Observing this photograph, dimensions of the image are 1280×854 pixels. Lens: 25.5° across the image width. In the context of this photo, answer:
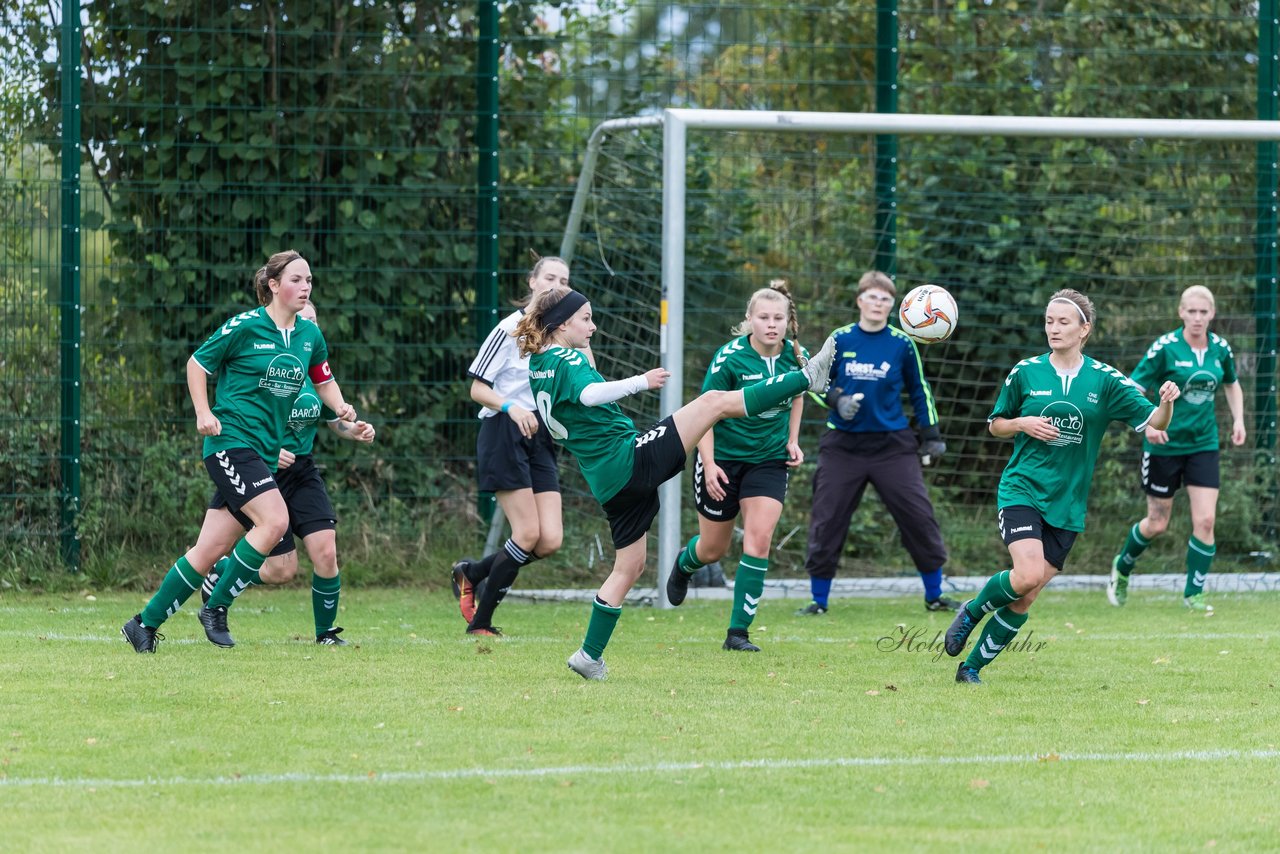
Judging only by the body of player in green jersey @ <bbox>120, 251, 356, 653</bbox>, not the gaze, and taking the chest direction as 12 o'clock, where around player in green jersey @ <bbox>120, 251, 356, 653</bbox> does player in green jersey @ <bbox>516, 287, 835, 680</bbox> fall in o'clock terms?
player in green jersey @ <bbox>516, 287, 835, 680</bbox> is roughly at 12 o'clock from player in green jersey @ <bbox>120, 251, 356, 653</bbox>.

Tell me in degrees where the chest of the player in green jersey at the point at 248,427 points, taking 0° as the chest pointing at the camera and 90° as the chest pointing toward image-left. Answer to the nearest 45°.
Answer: approximately 315°

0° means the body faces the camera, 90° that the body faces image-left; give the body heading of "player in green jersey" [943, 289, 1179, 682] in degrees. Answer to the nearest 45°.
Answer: approximately 0°

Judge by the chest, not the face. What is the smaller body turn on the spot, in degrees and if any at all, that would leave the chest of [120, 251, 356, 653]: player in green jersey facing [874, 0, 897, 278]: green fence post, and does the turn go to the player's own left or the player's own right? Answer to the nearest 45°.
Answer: approximately 90° to the player's own left

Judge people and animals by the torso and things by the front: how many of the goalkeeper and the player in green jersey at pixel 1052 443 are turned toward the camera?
2

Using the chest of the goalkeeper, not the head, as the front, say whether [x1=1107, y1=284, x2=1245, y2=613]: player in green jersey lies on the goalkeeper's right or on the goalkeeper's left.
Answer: on the goalkeeper's left

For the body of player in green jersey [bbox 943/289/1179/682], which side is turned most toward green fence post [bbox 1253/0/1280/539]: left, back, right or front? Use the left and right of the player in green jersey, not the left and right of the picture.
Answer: back
